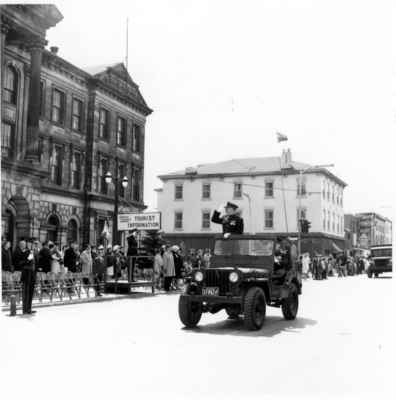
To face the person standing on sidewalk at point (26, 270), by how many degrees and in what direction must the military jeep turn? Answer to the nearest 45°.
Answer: approximately 45° to its right

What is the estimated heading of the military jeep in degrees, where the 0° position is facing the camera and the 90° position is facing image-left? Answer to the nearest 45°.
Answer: approximately 45°

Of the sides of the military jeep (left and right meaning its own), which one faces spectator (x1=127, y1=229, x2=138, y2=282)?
right

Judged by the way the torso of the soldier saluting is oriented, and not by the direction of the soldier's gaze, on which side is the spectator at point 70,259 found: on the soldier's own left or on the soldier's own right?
on the soldier's own right

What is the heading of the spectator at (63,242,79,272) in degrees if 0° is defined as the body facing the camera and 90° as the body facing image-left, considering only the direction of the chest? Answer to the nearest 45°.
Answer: approximately 315°

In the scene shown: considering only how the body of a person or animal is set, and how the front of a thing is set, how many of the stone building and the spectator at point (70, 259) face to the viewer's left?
0

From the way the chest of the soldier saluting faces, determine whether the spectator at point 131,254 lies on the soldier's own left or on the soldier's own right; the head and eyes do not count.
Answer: on the soldier's own right

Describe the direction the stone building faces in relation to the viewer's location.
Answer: facing the viewer and to the right of the viewer

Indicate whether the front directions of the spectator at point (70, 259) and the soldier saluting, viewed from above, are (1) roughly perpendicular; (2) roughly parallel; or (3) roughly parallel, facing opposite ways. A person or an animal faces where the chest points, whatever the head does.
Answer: roughly perpendicular

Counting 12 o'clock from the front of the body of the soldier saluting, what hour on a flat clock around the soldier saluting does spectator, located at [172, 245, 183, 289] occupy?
The spectator is roughly at 4 o'clock from the soldier saluting.

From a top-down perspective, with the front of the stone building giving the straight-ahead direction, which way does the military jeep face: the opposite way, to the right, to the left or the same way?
to the right

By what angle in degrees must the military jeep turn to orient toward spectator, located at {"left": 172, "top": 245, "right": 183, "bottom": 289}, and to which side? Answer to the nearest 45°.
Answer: approximately 135° to its right

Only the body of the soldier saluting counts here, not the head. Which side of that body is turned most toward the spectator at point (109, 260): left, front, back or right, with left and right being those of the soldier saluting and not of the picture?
right

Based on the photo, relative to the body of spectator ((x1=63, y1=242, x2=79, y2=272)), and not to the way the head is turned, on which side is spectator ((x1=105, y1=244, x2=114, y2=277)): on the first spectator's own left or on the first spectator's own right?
on the first spectator's own left

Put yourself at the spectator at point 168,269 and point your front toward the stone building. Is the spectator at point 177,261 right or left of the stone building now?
right
